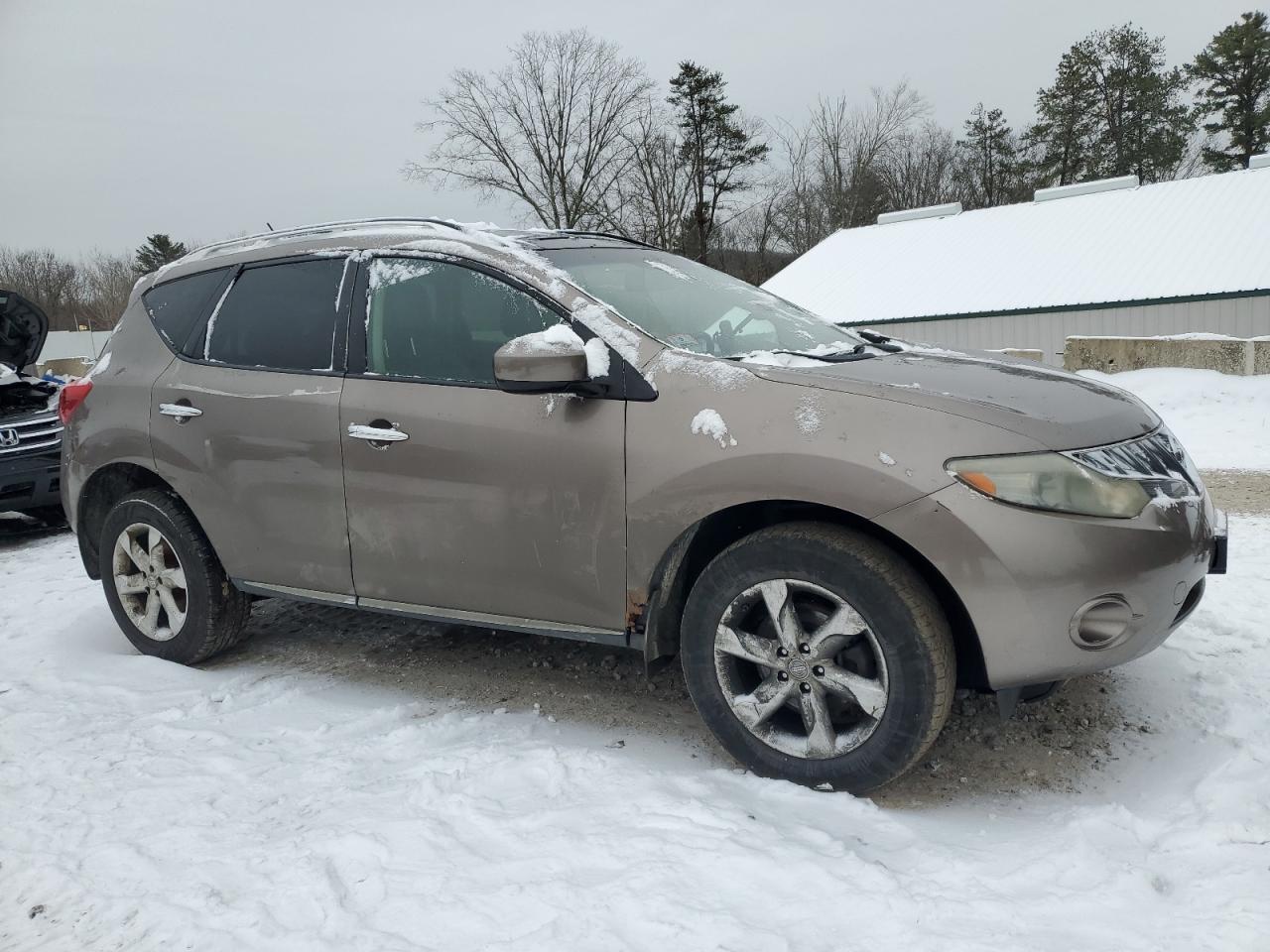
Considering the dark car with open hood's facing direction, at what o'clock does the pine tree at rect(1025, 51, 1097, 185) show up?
The pine tree is roughly at 8 o'clock from the dark car with open hood.

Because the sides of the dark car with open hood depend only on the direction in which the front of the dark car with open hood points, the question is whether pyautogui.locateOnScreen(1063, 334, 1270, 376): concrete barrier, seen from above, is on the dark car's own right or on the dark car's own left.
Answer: on the dark car's own left

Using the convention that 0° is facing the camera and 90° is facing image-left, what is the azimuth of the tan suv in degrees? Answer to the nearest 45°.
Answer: approximately 315°

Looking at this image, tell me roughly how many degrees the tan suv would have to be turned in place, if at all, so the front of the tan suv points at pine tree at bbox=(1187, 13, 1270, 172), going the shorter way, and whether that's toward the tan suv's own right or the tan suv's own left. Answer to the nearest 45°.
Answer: approximately 90° to the tan suv's own left

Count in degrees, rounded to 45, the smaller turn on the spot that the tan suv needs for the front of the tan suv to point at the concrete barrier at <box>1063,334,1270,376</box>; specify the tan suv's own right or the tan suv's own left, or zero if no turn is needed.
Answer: approximately 90° to the tan suv's own left

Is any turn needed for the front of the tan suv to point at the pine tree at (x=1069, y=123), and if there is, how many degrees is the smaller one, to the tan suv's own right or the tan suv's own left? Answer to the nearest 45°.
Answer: approximately 90° to the tan suv's own left

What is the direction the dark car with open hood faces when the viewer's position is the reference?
facing the viewer

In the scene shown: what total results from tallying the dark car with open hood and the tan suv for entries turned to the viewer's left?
0

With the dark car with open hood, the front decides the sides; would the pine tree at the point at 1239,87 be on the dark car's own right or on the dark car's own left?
on the dark car's own left

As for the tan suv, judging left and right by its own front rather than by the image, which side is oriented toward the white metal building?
left

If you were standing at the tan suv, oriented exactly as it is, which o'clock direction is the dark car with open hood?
The dark car with open hood is roughly at 6 o'clock from the tan suv.
